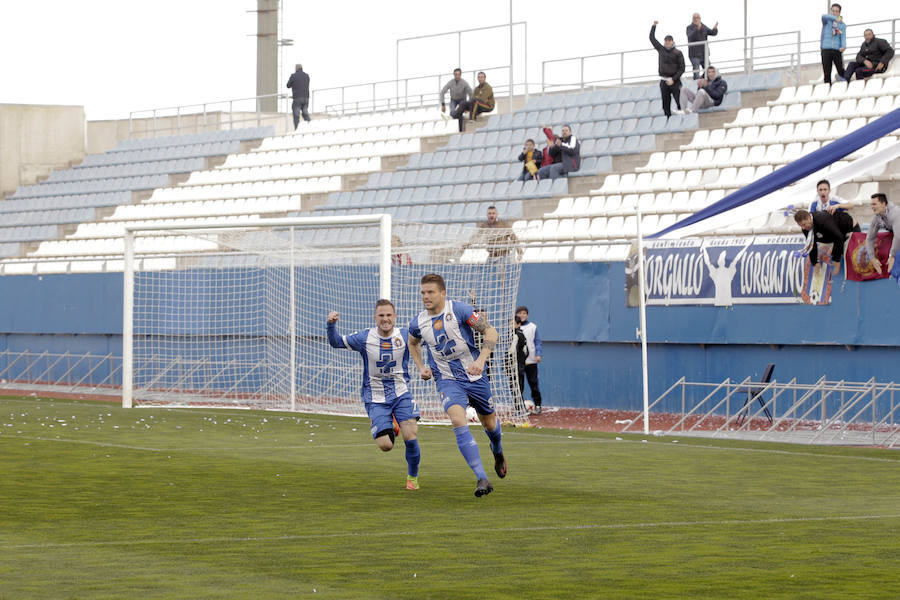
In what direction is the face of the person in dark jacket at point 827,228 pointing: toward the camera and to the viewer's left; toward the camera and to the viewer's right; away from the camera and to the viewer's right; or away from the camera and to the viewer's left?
toward the camera and to the viewer's left

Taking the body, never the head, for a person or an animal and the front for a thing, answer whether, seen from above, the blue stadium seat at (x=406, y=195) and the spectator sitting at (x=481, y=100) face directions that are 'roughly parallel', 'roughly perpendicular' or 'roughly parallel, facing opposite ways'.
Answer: roughly parallel

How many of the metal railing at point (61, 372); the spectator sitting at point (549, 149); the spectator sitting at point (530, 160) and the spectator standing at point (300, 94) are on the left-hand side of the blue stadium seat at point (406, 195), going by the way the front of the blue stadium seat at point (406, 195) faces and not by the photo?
2

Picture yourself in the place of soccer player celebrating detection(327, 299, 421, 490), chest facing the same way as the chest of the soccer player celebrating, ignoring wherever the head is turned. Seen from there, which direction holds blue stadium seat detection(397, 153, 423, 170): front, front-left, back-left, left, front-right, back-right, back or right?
back

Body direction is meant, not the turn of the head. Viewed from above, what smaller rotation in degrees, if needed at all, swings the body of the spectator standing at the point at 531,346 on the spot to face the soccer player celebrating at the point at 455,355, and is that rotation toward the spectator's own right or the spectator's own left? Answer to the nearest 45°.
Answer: approximately 45° to the spectator's own left

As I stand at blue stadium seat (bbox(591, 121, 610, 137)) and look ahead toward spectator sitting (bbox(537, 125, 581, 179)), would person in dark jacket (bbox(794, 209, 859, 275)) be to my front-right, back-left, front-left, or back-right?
front-left

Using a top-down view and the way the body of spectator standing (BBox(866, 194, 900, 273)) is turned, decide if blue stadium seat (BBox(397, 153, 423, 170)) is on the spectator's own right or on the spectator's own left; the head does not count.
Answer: on the spectator's own right

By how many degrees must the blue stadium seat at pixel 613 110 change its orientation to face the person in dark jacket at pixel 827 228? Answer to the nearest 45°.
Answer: approximately 45° to its left

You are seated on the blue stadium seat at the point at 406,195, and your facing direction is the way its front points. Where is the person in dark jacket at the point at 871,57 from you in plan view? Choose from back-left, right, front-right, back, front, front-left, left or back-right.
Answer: left

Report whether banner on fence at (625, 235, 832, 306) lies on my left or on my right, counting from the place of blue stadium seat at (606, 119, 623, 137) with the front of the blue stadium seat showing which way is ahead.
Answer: on my left

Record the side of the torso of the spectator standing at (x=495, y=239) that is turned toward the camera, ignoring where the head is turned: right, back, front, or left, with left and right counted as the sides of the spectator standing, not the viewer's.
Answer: front

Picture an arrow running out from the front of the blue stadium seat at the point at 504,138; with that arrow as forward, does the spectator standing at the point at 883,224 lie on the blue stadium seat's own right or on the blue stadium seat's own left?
on the blue stadium seat's own left

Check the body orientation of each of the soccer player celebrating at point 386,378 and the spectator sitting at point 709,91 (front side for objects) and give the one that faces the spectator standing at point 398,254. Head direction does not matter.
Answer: the spectator sitting

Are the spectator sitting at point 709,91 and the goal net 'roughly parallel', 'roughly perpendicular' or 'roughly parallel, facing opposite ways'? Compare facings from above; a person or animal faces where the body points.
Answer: roughly parallel

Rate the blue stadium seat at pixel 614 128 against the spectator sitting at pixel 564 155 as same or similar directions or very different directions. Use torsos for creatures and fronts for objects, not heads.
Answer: same or similar directions
